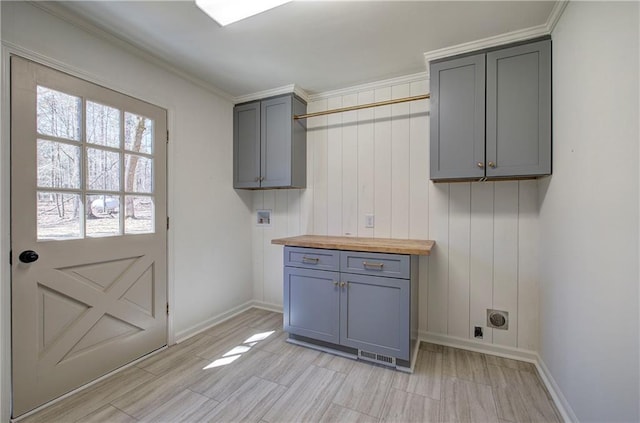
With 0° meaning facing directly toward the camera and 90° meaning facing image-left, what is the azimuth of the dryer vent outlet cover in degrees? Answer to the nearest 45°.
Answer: approximately 0°

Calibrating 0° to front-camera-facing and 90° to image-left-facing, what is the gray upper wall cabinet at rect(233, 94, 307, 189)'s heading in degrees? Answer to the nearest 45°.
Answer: approximately 45°

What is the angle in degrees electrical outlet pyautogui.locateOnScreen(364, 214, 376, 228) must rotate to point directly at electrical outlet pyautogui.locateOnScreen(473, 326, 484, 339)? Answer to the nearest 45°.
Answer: approximately 90° to its left

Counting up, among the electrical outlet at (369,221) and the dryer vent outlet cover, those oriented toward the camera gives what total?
2
